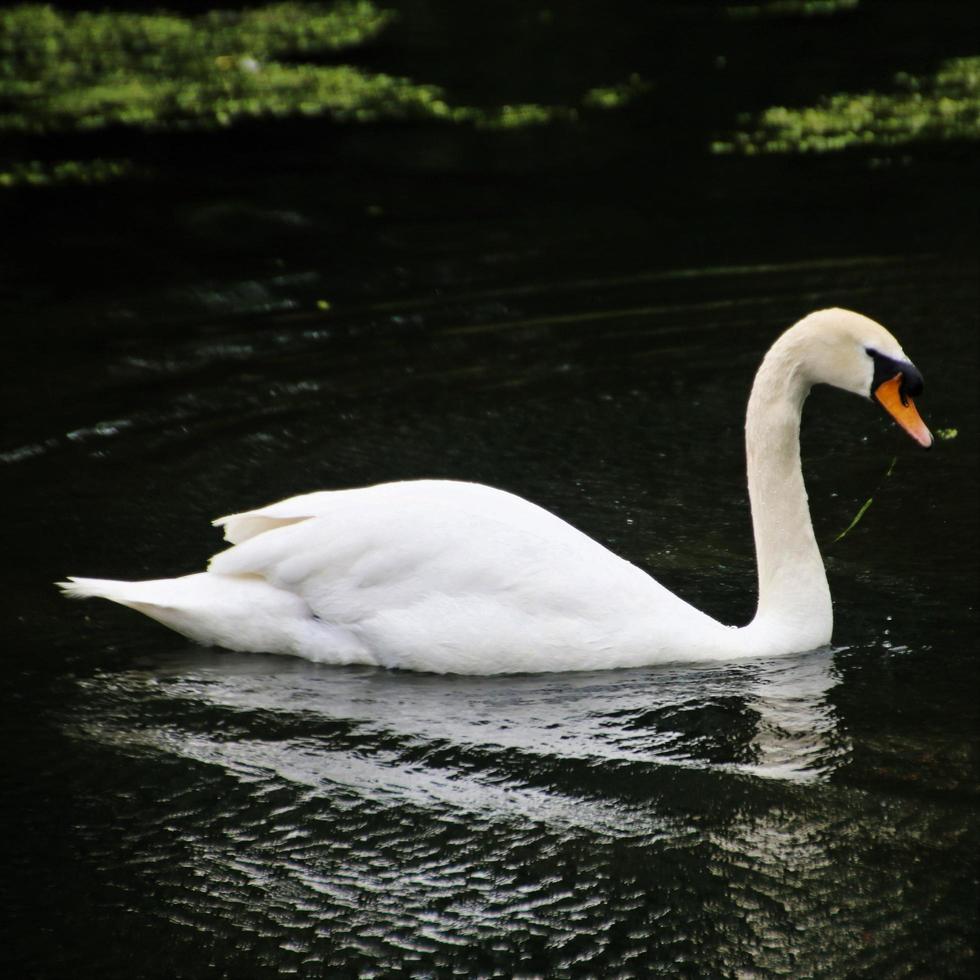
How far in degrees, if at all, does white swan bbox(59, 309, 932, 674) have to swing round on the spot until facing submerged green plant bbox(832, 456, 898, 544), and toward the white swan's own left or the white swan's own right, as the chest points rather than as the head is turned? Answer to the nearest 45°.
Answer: approximately 45° to the white swan's own left

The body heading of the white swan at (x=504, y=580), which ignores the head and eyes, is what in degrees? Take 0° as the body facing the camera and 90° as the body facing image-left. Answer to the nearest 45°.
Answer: approximately 270°
